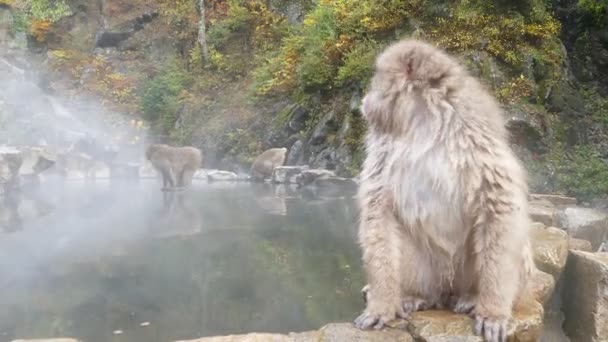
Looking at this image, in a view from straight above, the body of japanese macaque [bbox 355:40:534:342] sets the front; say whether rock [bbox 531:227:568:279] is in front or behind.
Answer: behind

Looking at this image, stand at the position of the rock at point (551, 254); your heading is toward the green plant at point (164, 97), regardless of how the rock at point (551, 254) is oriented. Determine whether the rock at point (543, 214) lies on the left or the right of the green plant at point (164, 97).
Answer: right

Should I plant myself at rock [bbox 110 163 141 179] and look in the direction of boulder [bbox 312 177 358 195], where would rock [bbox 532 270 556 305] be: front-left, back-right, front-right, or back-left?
front-right

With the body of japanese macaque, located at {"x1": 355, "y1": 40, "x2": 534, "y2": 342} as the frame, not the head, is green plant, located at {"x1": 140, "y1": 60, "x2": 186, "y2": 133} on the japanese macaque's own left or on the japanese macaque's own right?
on the japanese macaque's own right

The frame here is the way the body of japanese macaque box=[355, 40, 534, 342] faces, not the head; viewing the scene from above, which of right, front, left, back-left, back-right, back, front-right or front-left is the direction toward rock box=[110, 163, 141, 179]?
right

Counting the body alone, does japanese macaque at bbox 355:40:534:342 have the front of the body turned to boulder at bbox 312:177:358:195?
no

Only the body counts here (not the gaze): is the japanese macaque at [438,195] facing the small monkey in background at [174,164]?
no

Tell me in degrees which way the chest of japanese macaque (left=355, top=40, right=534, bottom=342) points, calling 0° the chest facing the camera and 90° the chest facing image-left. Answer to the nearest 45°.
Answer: approximately 45°

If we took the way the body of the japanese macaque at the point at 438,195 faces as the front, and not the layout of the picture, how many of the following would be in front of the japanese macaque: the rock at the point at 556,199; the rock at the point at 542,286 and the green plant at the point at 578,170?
0

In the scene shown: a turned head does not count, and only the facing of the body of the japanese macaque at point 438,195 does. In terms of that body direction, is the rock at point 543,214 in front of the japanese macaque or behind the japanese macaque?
behind

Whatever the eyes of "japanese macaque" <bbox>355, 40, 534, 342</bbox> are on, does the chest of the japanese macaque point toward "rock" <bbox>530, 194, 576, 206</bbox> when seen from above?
no

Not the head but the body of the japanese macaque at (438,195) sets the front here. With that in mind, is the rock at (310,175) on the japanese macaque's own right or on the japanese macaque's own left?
on the japanese macaque's own right

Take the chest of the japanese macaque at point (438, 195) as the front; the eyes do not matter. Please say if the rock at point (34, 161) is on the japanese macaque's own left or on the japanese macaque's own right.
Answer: on the japanese macaque's own right

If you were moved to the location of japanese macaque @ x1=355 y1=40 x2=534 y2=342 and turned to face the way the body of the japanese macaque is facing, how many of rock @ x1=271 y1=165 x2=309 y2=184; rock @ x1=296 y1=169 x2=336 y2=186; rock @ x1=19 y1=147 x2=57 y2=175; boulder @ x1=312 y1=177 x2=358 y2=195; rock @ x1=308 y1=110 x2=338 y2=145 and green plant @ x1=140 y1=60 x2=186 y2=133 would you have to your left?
0
